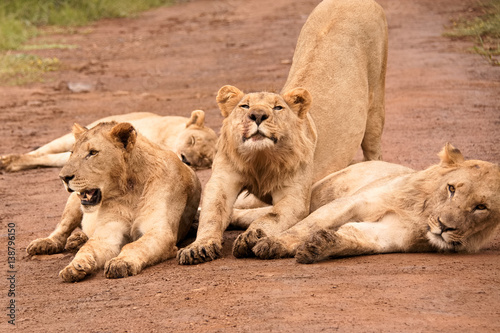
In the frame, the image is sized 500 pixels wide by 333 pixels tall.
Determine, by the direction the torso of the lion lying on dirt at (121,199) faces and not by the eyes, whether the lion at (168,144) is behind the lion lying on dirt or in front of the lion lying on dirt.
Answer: behind

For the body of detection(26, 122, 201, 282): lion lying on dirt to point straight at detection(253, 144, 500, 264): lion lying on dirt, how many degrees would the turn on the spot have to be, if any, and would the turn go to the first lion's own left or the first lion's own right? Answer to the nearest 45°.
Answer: approximately 135° to the first lion's own left

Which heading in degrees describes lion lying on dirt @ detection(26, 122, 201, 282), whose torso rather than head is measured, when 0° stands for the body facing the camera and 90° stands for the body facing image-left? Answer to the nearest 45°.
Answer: approximately 45°

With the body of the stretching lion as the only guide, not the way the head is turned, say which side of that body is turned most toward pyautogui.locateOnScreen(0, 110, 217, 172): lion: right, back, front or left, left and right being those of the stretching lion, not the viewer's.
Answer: right

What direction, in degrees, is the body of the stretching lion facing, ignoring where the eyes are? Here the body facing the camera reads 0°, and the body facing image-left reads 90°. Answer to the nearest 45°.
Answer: approximately 45°

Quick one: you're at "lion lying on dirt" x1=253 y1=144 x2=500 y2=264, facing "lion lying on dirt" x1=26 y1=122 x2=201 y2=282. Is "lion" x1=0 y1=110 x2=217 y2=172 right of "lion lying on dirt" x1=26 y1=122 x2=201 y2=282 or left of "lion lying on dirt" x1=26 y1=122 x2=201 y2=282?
right

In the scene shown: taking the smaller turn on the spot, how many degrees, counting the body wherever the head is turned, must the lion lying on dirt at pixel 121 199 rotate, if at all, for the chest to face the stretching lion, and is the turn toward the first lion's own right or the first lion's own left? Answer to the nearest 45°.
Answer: approximately 135° to the first lion's own left
